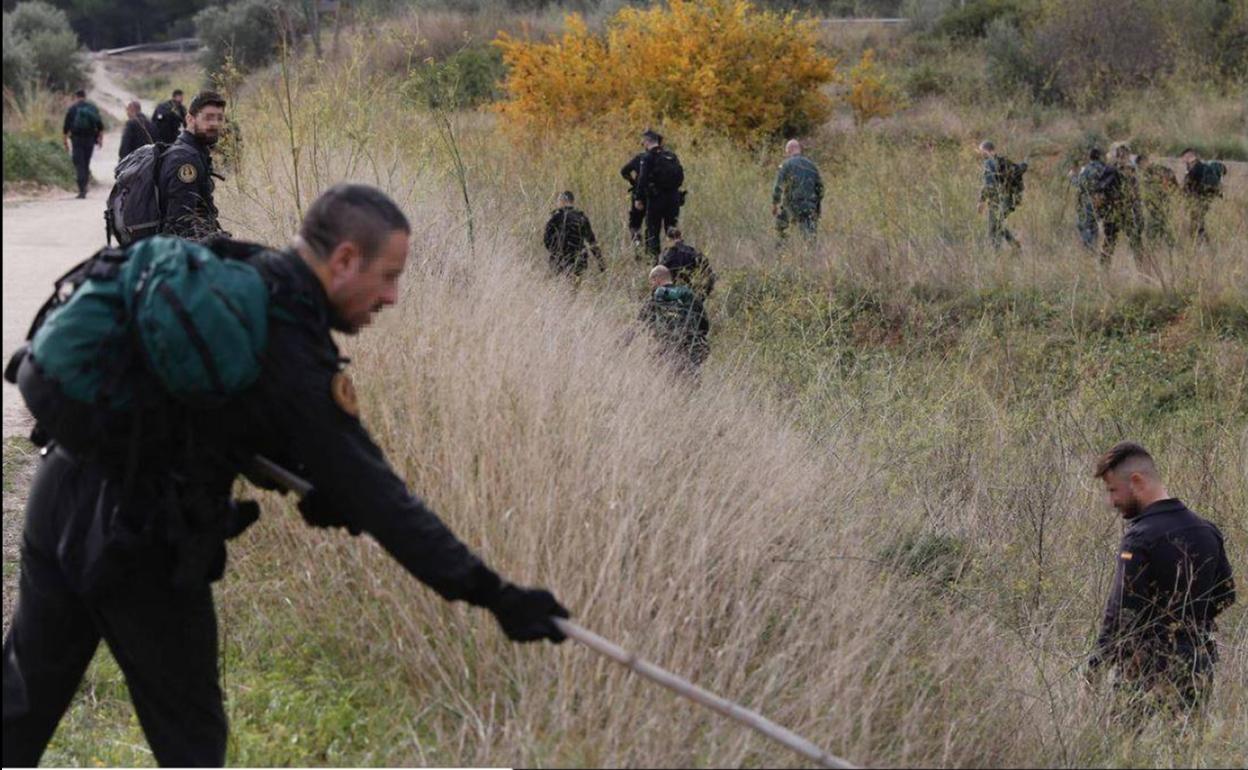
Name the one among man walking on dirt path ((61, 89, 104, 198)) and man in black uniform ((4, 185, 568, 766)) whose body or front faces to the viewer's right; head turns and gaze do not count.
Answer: the man in black uniform

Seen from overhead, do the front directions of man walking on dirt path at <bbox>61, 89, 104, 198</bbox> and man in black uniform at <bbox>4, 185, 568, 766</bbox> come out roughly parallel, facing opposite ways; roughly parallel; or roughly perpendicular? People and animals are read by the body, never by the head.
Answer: roughly perpendicular

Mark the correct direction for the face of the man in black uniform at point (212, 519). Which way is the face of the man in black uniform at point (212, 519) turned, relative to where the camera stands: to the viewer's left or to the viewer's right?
to the viewer's right

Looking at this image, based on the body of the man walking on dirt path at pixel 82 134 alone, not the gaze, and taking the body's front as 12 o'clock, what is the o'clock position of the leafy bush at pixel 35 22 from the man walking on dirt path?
The leafy bush is roughly at 12 o'clock from the man walking on dirt path.

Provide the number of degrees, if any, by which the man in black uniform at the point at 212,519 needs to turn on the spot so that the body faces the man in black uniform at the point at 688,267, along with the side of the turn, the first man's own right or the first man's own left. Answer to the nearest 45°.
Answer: approximately 45° to the first man's own left

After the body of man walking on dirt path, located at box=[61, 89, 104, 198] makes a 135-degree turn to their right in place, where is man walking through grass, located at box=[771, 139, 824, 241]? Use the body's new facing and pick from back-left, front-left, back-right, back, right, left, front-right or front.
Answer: front

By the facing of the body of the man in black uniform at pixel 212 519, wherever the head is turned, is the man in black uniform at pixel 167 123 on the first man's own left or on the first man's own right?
on the first man's own left

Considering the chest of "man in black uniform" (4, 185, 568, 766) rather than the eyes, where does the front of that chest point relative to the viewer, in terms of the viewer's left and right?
facing to the right of the viewer

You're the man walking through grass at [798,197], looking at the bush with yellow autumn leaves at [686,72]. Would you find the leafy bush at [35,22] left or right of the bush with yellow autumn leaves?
left

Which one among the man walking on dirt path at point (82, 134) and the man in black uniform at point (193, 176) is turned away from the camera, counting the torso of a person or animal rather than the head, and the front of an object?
the man walking on dirt path

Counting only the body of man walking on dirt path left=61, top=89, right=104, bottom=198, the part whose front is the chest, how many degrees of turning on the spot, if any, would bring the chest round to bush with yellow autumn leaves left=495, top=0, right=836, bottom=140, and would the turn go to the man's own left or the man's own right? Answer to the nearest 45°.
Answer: approximately 90° to the man's own right

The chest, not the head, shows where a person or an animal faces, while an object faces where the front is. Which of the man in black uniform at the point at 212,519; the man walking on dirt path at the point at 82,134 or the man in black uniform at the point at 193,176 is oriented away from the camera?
the man walking on dirt path

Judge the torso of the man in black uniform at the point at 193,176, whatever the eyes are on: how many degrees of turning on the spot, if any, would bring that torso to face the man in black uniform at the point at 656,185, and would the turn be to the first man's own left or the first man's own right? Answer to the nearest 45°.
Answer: approximately 45° to the first man's own left

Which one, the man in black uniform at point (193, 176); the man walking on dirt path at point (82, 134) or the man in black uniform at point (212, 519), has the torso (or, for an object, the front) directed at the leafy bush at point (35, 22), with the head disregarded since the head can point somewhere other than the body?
the man walking on dirt path

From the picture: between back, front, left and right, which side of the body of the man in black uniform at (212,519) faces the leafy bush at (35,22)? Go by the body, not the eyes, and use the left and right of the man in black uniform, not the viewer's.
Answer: left

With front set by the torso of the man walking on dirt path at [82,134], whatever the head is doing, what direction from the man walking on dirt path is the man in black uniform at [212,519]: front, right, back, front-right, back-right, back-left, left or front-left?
back

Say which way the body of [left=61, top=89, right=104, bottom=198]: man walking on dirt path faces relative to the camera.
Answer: away from the camera

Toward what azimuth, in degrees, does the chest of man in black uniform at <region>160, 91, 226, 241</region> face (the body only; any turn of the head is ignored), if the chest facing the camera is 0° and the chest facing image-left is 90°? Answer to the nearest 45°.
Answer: approximately 270°
